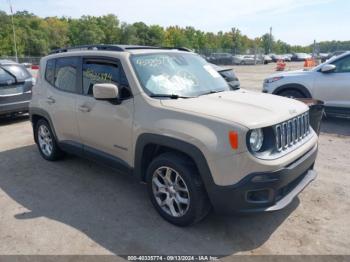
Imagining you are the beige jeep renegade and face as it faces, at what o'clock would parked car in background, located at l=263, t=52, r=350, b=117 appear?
The parked car in background is roughly at 9 o'clock from the beige jeep renegade.

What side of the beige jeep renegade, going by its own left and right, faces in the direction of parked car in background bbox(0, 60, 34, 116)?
back

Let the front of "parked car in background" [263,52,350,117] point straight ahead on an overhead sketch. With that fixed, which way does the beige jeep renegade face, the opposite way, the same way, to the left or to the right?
the opposite way

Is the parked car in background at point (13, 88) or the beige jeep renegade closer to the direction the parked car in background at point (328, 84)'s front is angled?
the parked car in background

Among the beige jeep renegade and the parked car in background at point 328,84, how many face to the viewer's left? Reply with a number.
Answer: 1

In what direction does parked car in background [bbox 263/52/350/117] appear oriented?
to the viewer's left

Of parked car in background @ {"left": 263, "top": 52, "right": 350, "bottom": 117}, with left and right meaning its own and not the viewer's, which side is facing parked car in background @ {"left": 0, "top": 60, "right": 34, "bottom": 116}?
front
